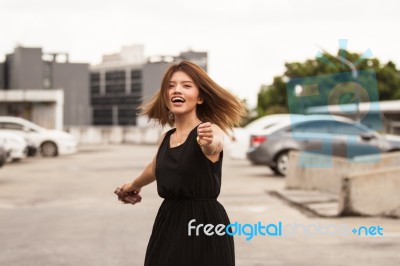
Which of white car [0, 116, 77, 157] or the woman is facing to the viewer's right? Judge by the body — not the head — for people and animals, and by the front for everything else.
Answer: the white car

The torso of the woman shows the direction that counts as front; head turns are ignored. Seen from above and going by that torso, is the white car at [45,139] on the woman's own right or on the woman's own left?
on the woman's own right

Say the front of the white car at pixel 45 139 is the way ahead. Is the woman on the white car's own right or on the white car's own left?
on the white car's own right

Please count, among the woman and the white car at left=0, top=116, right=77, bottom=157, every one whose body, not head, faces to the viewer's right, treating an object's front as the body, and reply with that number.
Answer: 1

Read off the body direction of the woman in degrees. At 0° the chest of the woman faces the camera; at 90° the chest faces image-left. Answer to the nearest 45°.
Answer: approximately 45°

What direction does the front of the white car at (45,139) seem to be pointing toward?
to the viewer's right

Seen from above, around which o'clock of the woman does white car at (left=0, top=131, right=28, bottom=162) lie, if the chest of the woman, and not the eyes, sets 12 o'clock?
The white car is roughly at 4 o'clock from the woman.
